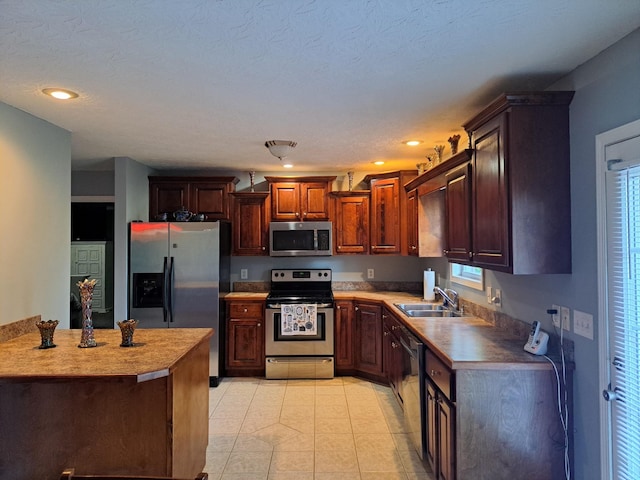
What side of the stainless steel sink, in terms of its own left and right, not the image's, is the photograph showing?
left

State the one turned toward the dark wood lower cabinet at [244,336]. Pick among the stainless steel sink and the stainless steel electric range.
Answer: the stainless steel sink

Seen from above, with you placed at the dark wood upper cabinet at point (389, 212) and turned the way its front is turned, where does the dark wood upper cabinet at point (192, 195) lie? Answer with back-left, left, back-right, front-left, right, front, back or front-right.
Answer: front-right

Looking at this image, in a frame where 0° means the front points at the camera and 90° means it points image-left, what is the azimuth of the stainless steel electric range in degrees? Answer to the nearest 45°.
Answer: approximately 0°

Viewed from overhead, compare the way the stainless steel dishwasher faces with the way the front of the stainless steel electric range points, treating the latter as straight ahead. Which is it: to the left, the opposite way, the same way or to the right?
to the right

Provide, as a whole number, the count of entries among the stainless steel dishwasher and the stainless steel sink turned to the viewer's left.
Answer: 2

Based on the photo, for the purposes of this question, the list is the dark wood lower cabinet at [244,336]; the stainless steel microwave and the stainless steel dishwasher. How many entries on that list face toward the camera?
2
